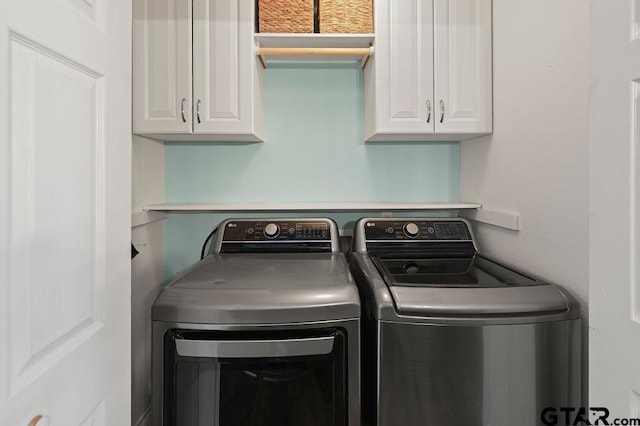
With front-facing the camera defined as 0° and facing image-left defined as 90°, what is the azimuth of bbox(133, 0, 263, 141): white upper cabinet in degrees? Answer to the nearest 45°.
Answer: approximately 0°

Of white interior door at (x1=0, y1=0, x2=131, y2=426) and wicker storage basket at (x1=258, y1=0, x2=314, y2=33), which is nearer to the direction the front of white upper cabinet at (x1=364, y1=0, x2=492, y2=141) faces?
the white interior door

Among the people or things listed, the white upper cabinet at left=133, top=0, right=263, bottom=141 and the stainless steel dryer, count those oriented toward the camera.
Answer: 2

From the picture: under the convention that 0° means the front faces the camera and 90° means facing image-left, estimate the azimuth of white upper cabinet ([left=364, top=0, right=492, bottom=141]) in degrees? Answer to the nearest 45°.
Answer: approximately 0°

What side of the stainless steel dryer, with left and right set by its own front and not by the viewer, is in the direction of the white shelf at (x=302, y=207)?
back
